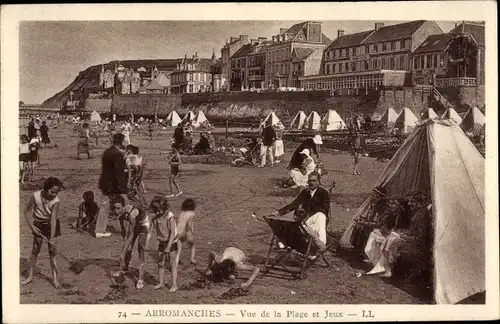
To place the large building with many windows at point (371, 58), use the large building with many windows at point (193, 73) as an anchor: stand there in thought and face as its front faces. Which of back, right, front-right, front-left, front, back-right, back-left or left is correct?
front-left

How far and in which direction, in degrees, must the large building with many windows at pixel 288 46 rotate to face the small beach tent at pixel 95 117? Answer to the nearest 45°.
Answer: approximately 45° to its right

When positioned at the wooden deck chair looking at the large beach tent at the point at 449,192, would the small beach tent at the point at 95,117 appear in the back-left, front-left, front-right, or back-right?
back-left
